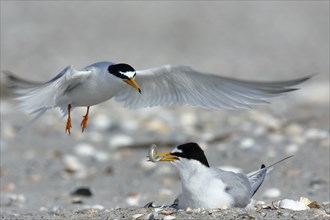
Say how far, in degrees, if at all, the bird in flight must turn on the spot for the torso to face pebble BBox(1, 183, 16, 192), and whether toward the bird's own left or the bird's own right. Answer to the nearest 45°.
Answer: approximately 180°

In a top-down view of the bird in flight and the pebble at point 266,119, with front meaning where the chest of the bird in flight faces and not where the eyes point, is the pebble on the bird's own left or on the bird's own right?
on the bird's own left

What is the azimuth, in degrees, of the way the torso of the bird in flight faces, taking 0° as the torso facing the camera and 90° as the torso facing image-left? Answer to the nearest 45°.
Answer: approximately 315°

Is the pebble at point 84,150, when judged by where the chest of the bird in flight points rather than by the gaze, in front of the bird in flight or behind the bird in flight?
behind

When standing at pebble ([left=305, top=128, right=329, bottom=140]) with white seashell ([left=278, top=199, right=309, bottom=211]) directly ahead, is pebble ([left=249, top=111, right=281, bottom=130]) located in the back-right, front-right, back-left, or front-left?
back-right

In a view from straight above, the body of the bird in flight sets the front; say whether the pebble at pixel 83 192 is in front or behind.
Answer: behind
